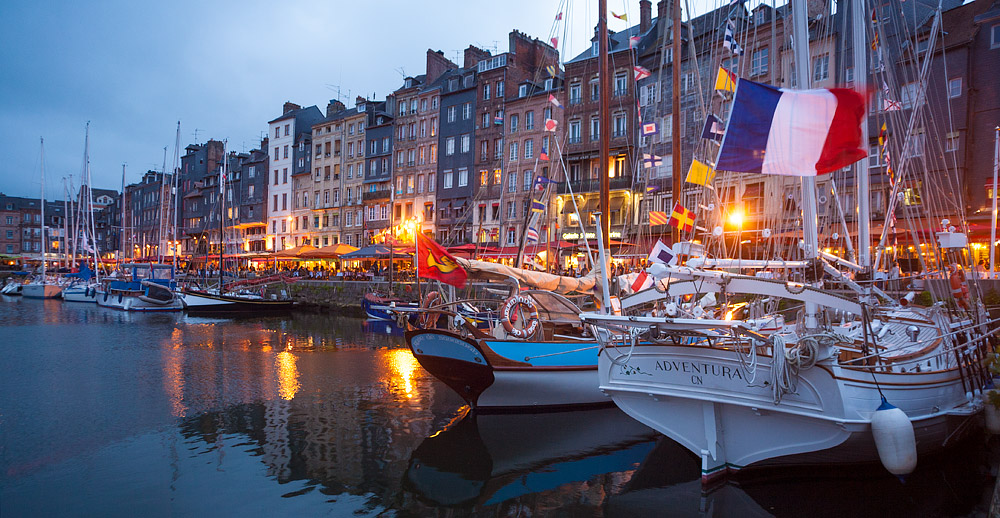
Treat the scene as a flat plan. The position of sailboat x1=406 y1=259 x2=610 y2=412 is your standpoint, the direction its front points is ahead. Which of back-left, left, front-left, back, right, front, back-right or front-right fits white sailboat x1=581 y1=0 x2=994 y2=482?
right

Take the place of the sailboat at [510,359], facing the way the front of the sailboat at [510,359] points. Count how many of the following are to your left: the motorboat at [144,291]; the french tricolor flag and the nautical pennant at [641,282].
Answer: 1
